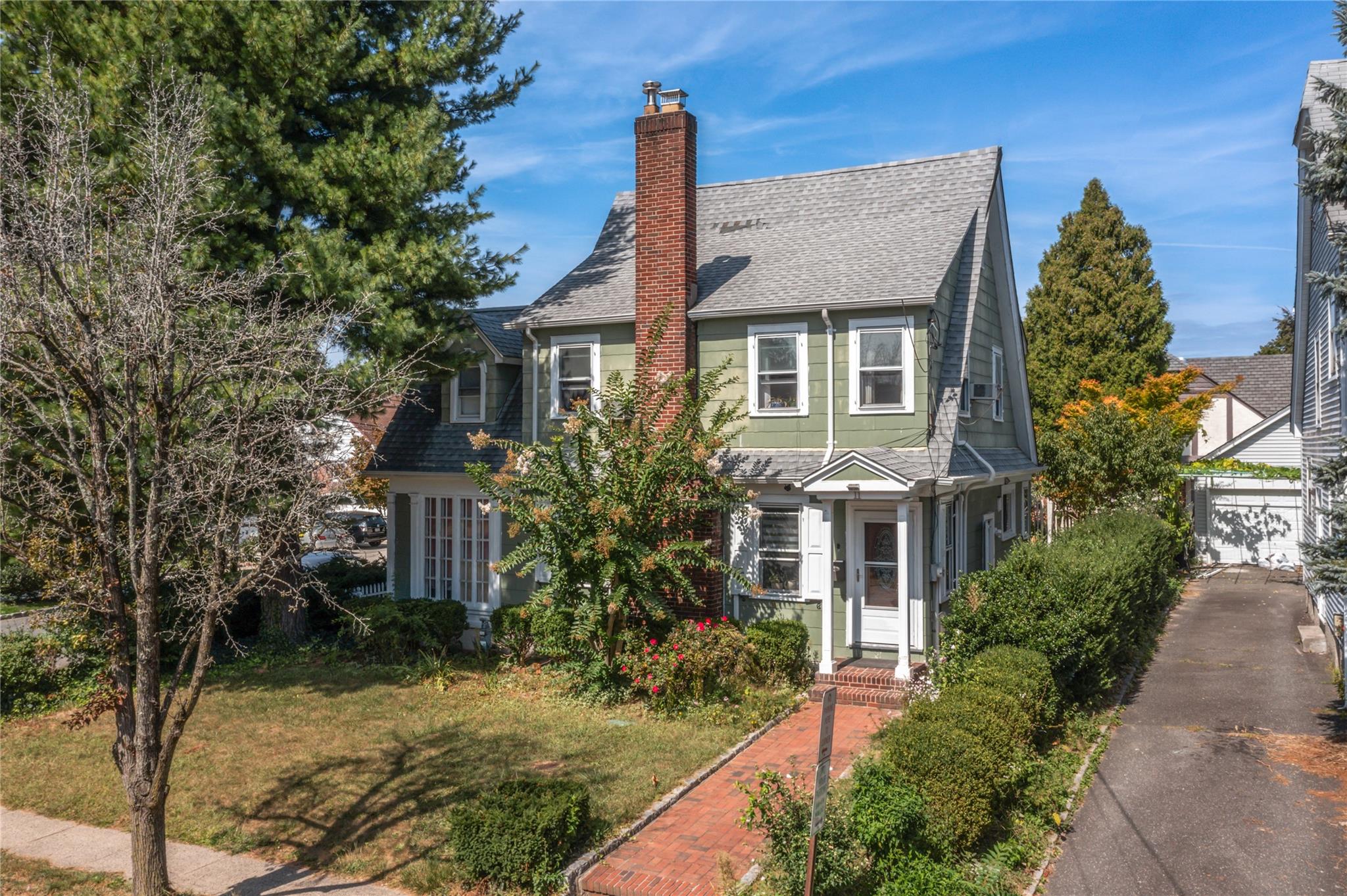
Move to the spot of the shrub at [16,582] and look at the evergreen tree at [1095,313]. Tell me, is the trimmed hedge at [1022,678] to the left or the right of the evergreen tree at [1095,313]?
right

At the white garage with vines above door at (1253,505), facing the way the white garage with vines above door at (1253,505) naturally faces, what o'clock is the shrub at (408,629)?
The shrub is roughly at 1 o'clock from the white garage with vines above door.

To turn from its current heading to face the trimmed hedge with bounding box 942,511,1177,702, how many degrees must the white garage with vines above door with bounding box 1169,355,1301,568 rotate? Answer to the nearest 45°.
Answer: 0° — it already faces it

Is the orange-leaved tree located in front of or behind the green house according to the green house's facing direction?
behind

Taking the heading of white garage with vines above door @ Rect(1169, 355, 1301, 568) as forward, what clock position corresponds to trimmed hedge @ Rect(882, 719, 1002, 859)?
The trimmed hedge is roughly at 12 o'clock from the white garage with vines above door.

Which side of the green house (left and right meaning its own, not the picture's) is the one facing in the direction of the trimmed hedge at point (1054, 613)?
left

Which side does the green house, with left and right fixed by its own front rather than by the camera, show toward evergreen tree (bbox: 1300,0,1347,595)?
left
